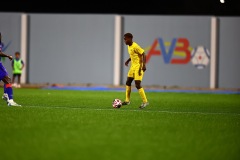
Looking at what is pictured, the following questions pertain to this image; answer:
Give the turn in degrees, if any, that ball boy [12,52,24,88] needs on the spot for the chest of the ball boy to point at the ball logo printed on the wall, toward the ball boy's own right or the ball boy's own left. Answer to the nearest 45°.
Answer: approximately 90° to the ball boy's own left

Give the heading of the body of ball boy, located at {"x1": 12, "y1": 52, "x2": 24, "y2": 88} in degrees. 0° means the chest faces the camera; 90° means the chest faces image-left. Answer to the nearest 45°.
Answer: approximately 0°
